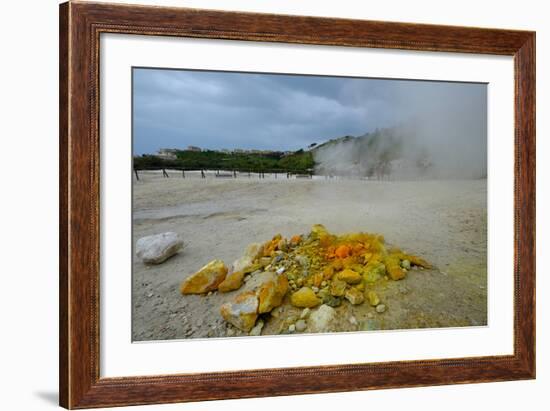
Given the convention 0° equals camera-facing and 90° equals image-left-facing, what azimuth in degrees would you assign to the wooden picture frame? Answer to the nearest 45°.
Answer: approximately 315°
